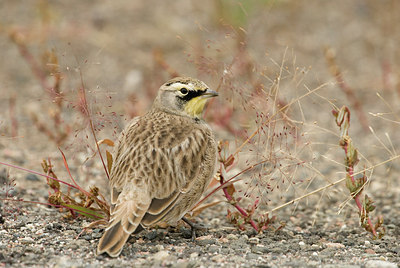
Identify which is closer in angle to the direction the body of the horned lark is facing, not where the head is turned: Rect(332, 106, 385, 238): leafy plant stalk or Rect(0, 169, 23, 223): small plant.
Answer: the leafy plant stalk

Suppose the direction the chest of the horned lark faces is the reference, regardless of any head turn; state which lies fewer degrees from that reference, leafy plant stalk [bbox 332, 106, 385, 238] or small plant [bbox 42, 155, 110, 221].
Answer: the leafy plant stalk

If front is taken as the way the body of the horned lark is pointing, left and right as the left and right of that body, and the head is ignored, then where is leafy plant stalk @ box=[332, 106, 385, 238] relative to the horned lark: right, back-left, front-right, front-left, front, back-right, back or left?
front-right

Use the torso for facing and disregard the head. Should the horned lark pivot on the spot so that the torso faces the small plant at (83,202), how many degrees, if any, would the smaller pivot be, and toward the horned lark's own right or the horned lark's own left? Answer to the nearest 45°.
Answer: approximately 135° to the horned lark's own left

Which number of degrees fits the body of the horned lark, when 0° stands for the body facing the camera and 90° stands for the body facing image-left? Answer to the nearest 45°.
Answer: approximately 225°

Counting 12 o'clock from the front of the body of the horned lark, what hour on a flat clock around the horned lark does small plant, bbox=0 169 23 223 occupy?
The small plant is roughly at 8 o'clock from the horned lark.
